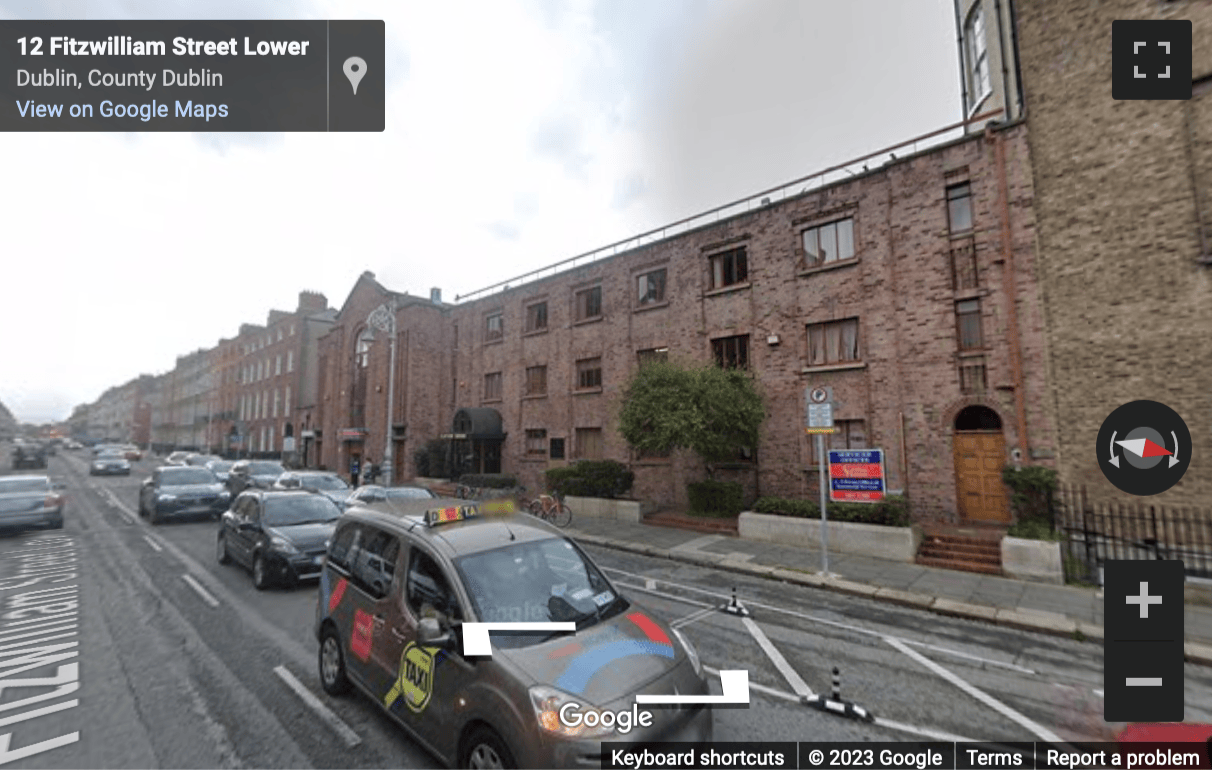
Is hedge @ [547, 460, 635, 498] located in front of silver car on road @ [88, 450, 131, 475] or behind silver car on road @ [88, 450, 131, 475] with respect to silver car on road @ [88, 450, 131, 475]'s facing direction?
in front

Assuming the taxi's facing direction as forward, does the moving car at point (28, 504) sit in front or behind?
behind

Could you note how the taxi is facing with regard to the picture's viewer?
facing the viewer and to the right of the viewer

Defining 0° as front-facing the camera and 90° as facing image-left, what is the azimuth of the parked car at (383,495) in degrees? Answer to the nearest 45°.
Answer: approximately 315°

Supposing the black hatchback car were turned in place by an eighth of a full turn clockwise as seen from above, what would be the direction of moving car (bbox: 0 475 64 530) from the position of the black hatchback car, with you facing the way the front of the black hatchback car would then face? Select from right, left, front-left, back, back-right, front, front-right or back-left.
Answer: back-right

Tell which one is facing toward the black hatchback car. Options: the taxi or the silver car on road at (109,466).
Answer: the silver car on road

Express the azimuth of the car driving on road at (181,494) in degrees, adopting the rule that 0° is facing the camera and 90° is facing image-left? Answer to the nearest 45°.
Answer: approximately 315°

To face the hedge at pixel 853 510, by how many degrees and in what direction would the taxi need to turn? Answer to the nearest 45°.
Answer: approximately 90° to its left

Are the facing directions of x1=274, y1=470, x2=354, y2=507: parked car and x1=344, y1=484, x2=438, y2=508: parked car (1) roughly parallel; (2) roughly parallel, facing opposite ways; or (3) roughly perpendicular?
roughly parallel

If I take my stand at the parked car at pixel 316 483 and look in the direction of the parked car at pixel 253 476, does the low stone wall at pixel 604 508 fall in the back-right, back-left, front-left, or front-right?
back-right

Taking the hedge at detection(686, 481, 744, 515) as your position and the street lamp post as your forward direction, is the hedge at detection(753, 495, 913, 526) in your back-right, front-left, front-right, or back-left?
back-left

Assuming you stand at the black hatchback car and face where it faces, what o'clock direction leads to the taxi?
The taxi is roughly at 1 o'clock from the black hatchback car.

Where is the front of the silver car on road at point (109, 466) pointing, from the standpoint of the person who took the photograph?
facing the viewer

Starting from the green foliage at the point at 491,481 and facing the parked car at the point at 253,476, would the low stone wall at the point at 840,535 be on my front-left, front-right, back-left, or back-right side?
back-left

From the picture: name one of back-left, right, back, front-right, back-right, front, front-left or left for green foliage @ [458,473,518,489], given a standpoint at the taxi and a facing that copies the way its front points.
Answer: back-left
